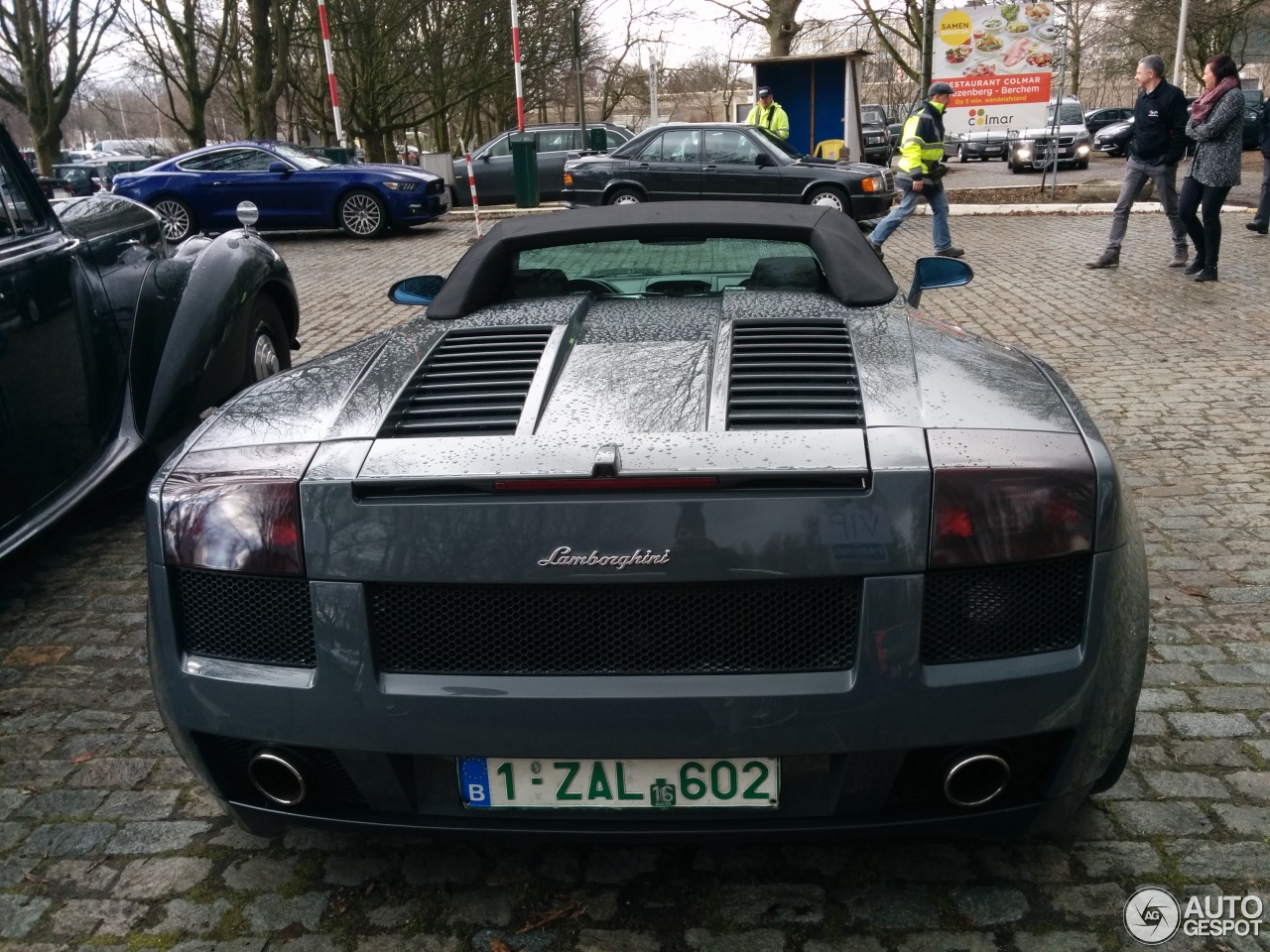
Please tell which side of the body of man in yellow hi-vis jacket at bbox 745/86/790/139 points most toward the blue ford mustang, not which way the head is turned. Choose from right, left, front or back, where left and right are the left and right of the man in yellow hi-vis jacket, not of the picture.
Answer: right

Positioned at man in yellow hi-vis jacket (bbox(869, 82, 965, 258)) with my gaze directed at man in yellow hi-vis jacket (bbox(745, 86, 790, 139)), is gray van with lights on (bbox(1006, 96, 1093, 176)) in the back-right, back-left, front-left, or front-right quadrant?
front-right

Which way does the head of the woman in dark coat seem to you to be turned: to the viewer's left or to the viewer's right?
to the viewer's left

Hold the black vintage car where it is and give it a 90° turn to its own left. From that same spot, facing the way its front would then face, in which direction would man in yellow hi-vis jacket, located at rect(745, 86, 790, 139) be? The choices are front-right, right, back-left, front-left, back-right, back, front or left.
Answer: right

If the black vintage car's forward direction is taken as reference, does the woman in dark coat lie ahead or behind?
ahead

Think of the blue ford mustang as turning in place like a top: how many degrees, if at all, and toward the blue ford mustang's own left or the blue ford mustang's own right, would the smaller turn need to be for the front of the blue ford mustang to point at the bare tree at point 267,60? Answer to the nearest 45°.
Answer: approximately 90° to the blue ford mustang's own left

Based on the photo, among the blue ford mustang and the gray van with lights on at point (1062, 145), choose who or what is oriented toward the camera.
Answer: the gray van with lights on

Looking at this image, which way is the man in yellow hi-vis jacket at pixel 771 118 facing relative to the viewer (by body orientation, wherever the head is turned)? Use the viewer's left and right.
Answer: facing the viewer

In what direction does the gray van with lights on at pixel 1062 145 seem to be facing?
toward the camera

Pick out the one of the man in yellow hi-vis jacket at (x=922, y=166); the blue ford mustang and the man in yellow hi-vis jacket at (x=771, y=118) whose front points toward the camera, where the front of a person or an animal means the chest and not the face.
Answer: the man in yellow hi-vis jacket at (x=771, y=118)

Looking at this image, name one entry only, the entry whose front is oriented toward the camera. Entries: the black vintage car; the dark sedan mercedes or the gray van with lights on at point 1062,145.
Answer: the gray van with lights on

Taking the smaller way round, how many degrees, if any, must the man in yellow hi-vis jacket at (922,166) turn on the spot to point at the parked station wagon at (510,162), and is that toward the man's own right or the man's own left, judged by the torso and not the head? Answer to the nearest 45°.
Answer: approximately 135° to the man's own left

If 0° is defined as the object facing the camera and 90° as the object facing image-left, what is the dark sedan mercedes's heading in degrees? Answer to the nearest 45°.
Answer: approximately 270°

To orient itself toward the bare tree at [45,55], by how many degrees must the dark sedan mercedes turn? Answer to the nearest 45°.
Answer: approximately 135° to its left

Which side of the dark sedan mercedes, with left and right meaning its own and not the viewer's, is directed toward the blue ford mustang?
back

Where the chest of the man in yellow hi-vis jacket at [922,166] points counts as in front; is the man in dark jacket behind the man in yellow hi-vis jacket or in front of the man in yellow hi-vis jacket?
in front
